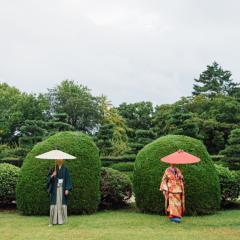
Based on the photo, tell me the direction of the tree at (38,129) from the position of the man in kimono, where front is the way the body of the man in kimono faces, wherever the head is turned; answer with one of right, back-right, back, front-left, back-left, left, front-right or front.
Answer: back

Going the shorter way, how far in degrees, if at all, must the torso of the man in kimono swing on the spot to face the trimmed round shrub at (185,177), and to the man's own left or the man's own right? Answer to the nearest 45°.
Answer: approximately 90° to the man's own left

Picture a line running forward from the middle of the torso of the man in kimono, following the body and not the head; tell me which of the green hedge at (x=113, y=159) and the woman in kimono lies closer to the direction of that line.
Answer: the woman in kimono

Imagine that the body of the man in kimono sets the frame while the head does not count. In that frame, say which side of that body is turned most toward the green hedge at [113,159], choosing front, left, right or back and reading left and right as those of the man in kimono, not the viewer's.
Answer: back

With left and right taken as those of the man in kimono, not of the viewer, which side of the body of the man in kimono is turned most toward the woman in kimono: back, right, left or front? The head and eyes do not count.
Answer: left

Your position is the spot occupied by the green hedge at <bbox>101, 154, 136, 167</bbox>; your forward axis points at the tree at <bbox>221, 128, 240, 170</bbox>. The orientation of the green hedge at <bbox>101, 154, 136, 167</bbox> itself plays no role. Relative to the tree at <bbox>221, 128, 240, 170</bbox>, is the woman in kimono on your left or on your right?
right

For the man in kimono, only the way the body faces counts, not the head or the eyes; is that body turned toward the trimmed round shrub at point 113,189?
no

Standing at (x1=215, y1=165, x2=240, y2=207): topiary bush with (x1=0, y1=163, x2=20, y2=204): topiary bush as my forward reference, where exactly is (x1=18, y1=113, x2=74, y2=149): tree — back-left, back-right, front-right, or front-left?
front-right

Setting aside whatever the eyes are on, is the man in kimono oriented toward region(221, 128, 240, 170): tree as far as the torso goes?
no

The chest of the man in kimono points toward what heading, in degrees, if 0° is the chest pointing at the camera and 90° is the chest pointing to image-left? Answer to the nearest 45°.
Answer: approximately 0°

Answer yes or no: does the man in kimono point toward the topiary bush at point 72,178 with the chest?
no
